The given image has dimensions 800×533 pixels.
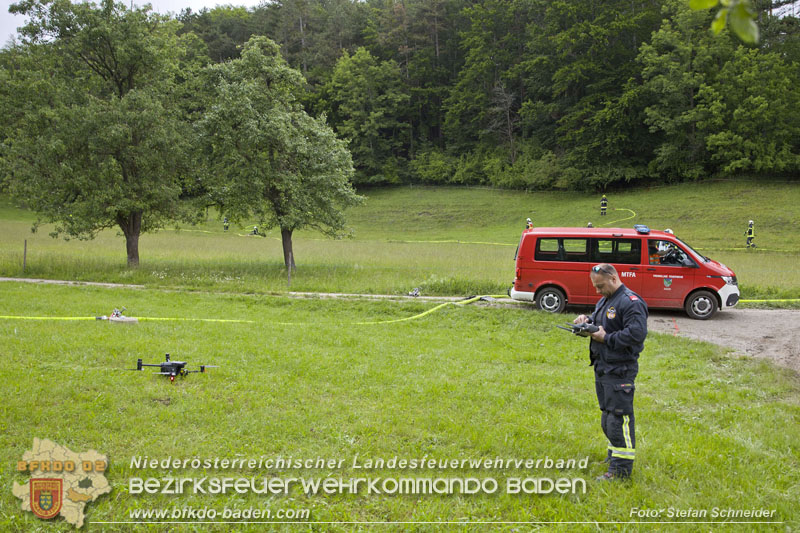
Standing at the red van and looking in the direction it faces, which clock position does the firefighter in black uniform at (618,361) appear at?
The firefighter in black uniform is roughly at 3 o'clock from the red van.

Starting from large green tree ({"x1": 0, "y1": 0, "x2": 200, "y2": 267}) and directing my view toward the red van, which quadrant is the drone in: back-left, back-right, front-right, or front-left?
front-right

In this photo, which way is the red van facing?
to the viewer's right

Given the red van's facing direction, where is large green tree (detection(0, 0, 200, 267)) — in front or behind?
behind

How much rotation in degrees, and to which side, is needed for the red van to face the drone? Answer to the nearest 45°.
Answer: approximately 135° to its right
